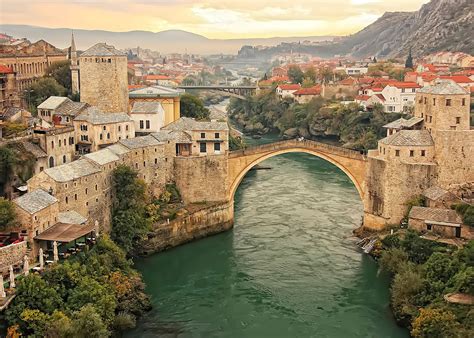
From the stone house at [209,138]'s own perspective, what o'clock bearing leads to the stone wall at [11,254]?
The stone wall is roughly at 1 o'clock from the stone house.

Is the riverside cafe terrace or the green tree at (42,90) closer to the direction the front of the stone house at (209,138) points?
the riverside cafe terrace

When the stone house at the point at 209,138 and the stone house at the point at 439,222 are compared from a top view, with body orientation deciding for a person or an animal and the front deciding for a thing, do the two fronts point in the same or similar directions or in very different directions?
same or similar directions

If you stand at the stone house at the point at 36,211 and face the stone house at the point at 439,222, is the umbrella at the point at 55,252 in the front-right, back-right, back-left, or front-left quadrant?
front-right

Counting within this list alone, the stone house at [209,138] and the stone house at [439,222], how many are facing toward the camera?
2

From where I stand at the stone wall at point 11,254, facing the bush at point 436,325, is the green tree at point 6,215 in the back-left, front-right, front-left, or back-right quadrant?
back-left

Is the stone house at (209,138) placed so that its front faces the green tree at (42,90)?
no

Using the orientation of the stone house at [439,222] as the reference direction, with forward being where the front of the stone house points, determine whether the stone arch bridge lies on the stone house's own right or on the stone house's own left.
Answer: on the stone house's own right

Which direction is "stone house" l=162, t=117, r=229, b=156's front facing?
toward the camera

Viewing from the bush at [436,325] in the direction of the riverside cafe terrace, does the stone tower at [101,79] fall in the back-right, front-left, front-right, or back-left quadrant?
front-right

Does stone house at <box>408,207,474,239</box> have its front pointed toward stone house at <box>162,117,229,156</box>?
no

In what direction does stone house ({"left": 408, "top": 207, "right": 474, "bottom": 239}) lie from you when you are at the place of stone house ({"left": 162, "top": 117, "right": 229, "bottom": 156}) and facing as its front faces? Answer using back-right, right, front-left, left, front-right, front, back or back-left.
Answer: front-left

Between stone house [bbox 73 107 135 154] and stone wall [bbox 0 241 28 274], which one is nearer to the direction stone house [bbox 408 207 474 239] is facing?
the stone wall

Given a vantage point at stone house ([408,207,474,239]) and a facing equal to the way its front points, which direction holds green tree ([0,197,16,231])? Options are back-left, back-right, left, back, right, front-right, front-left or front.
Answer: front-right

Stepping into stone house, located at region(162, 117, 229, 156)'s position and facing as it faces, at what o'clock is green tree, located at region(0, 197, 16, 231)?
The green tree is roughly at 1 o'clock from the stone house.
